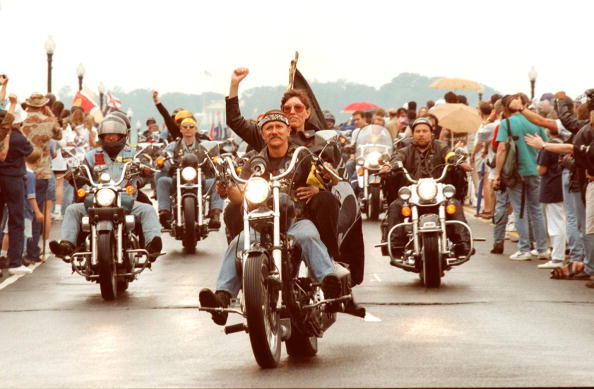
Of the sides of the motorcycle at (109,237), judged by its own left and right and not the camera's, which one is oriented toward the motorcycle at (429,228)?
left

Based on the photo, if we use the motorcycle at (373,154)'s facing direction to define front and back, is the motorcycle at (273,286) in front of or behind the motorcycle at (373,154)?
in front

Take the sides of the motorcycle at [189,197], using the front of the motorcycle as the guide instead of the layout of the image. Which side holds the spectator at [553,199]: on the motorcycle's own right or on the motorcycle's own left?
on the motorcycle's own left

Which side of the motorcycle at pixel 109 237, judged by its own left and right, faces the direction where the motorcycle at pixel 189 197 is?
back

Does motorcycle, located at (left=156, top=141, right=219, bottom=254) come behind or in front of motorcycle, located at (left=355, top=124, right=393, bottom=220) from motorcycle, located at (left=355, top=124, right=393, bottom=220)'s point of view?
in front

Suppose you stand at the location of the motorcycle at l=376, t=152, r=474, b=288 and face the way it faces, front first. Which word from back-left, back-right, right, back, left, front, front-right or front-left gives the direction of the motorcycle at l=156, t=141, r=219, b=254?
back-right
